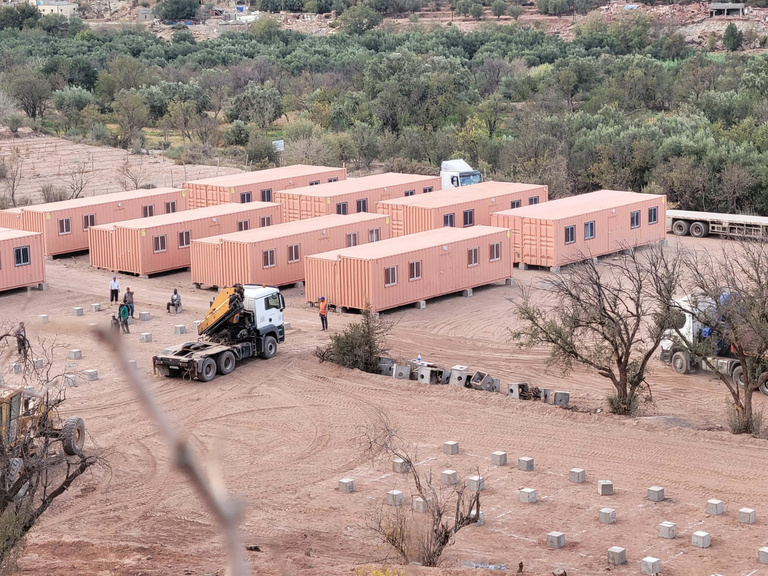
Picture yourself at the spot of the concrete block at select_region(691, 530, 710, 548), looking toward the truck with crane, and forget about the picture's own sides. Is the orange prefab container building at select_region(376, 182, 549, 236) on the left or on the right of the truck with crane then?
right

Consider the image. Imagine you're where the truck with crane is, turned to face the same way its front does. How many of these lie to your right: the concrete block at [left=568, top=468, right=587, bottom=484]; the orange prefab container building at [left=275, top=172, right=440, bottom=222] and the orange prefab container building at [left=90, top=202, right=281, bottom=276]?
1

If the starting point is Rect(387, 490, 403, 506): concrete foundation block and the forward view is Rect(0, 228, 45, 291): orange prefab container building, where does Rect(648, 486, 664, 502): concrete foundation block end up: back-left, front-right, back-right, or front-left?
back-right

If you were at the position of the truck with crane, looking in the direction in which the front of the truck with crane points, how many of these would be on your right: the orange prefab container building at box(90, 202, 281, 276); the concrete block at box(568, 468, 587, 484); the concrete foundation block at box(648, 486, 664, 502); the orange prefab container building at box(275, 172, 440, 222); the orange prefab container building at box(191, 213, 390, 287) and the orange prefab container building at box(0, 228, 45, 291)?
2

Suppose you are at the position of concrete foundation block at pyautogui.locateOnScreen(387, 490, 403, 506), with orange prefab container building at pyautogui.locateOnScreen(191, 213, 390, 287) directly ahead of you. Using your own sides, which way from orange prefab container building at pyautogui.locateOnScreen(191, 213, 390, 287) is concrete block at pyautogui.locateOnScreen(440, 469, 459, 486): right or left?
right

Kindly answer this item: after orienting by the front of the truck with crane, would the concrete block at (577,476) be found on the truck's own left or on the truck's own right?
on the truck's own right

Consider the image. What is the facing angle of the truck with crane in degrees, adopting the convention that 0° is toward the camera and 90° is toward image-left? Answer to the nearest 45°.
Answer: approximately 225°

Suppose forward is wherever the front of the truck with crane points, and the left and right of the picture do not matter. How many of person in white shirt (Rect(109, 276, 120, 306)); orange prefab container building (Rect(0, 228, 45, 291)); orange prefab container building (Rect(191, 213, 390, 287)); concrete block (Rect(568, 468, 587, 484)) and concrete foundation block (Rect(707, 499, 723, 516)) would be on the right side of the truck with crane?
2

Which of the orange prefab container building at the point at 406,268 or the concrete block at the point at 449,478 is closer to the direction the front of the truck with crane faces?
the orange prefab container building

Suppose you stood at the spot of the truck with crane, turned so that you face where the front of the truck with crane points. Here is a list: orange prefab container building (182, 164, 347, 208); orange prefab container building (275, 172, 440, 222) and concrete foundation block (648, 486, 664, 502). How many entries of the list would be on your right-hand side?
1

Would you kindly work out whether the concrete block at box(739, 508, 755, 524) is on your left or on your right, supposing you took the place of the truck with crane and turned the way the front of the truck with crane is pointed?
on your right

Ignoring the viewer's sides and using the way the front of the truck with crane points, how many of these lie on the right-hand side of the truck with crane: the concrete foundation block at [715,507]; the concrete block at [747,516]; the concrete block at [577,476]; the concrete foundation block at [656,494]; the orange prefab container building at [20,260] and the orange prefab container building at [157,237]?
4

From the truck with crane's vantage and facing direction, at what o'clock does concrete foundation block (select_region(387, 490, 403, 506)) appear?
The concrete foundation block is roughly at 4 o'clock from the truck with crane.

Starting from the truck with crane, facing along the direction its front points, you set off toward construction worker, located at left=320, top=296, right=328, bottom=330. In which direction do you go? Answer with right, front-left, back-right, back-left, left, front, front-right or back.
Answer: front

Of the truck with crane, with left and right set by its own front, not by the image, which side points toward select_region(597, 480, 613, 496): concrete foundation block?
right

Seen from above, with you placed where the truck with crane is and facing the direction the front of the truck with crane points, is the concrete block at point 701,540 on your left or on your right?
on your right

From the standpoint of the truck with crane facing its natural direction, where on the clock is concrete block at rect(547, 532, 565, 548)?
The concrete block is roughly at 4 o'clock from the truck with crane.

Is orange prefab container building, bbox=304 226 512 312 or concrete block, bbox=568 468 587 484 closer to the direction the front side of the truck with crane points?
the orange prefab container building
